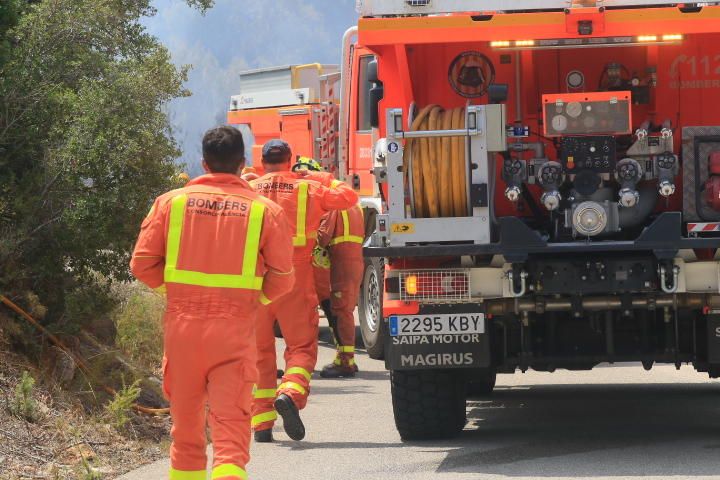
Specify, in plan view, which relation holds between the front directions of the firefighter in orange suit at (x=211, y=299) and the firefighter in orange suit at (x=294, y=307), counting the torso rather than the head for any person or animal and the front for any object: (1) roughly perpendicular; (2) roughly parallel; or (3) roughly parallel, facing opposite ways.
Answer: roughly parallel

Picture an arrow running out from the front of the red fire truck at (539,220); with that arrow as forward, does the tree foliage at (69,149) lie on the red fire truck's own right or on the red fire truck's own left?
on the red fire truck's own left

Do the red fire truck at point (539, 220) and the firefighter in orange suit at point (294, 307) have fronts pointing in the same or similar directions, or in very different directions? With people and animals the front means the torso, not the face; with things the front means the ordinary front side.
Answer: same or similar directions

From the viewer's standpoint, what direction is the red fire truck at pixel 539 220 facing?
away from the camera

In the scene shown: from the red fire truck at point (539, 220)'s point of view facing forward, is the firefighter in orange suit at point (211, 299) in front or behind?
behind

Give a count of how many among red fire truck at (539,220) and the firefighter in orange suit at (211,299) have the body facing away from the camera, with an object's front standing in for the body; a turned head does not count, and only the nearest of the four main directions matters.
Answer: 2

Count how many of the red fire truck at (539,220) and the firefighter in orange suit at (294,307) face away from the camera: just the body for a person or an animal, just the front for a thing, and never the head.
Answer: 2

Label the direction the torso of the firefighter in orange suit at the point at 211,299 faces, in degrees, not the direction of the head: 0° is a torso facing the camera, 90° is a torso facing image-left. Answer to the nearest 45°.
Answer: approximately 180°

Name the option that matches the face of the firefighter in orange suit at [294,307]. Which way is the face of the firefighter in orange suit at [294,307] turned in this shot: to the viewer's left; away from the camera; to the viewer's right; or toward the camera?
away from the camera

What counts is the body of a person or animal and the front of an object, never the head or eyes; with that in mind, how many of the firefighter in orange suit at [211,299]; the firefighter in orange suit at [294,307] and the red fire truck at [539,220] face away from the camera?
3

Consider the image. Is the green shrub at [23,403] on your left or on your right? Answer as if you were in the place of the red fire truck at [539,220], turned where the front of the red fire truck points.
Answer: on your left

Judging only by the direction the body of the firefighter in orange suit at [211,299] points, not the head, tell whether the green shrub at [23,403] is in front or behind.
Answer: in front

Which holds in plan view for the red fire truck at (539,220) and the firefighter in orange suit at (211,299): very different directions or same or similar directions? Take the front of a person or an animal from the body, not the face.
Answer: same or similar directions

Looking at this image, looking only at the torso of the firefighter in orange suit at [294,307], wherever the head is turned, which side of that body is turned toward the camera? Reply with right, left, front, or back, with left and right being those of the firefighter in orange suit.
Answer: back
